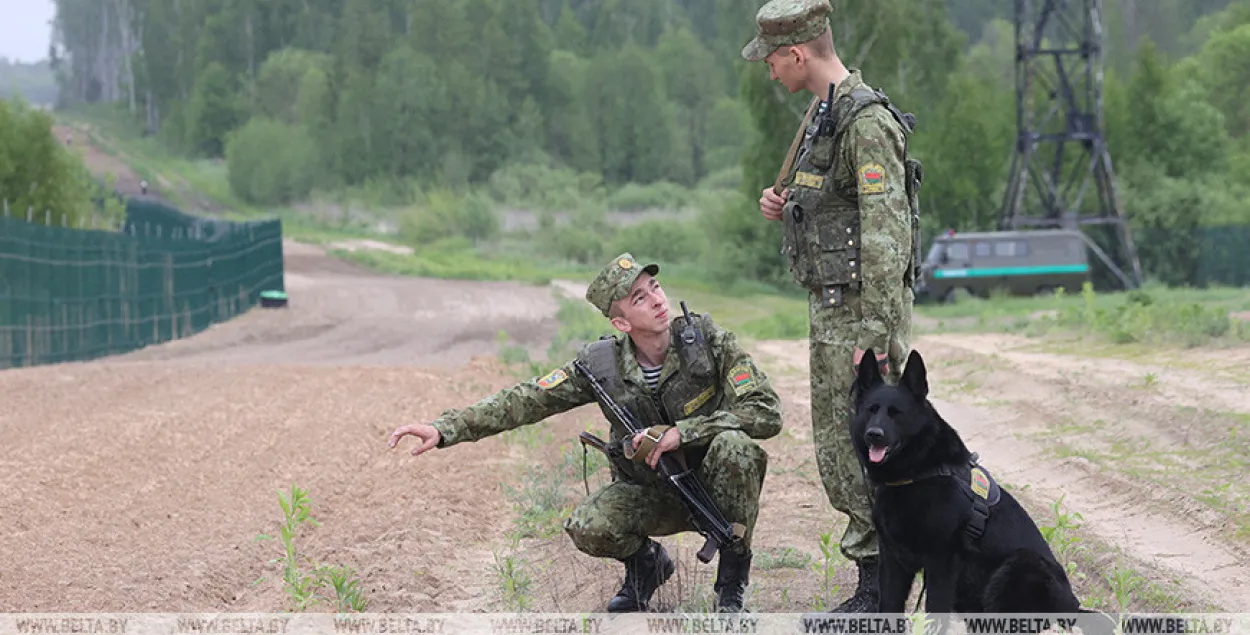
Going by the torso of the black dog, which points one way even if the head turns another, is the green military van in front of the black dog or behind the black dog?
behind

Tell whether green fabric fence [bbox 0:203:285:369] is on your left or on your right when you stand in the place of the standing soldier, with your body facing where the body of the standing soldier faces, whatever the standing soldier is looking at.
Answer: on your right

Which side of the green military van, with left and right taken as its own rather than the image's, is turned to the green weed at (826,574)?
left

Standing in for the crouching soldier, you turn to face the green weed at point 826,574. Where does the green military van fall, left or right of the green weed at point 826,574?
left

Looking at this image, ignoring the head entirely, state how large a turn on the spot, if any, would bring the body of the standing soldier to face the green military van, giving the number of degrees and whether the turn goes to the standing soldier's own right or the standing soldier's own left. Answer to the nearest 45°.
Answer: approximately 135° to the standing soldier's own right

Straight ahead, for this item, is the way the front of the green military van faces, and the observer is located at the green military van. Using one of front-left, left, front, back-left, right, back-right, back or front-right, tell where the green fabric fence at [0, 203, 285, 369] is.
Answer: front-left

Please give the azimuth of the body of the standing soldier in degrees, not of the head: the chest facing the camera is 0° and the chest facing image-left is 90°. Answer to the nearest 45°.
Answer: approximately 45°

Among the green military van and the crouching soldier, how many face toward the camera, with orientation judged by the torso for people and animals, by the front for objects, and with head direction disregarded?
1

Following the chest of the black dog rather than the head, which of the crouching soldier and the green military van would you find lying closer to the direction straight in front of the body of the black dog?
the crouching soldier

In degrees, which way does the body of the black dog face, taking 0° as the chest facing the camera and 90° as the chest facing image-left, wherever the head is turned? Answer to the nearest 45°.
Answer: approximately 45°

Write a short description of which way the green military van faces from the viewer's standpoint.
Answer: facing to the left of the viewer

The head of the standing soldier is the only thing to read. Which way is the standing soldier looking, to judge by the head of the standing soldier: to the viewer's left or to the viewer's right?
to the viewer's left
